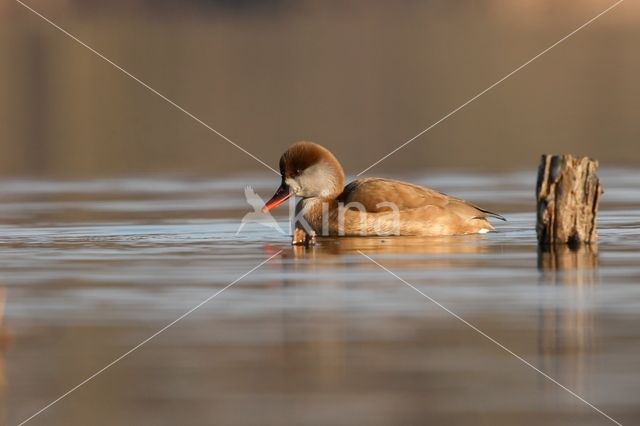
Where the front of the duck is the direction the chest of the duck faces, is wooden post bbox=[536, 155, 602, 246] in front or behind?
behind

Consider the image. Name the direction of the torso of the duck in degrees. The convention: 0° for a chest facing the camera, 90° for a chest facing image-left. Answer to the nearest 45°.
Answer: approximately 90°
